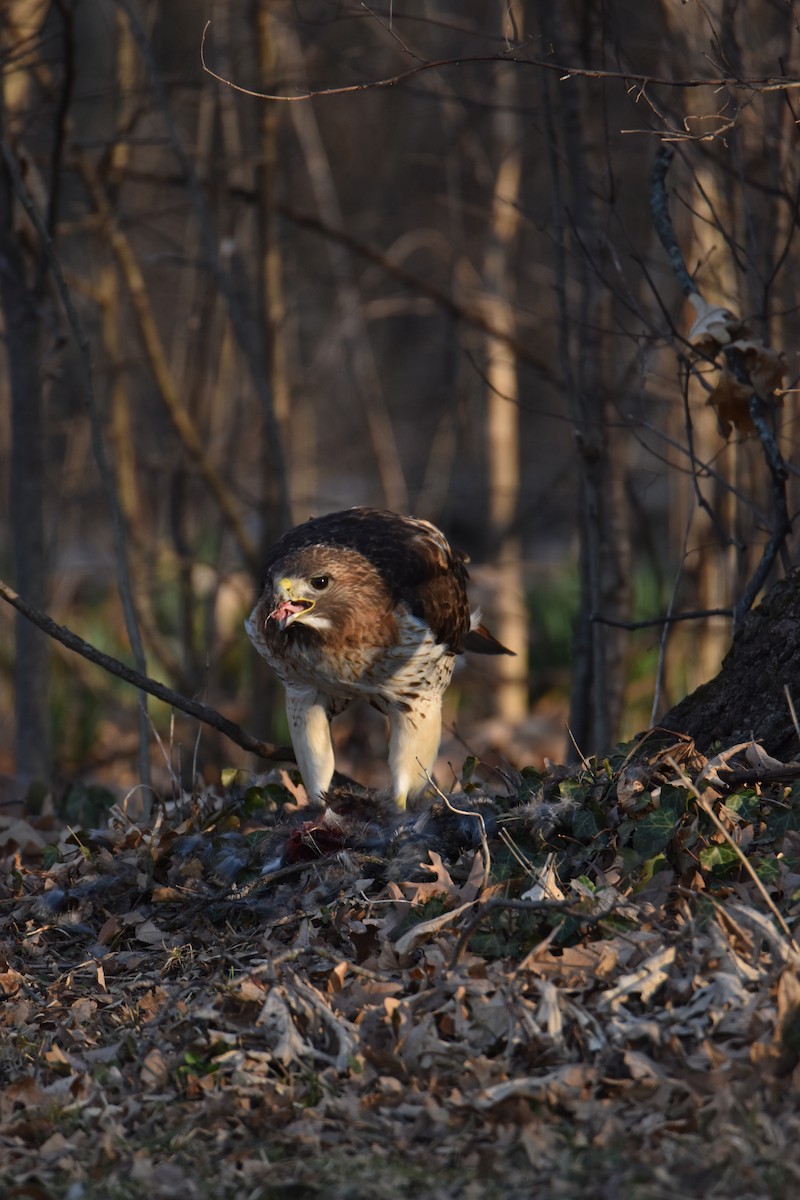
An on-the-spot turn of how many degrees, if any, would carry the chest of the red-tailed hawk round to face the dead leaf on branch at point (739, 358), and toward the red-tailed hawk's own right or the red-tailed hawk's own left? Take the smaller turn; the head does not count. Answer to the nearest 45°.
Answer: approximately 135° to the red-tailed hawk's own left

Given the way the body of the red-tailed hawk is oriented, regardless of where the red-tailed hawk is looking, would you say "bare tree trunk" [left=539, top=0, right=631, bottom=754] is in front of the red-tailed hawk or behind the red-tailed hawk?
behind

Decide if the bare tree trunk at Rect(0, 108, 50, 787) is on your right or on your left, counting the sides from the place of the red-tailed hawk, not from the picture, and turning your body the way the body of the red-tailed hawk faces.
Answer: on your right

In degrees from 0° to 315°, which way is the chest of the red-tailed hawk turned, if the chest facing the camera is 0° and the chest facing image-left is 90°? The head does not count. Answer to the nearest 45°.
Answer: approximately 45°

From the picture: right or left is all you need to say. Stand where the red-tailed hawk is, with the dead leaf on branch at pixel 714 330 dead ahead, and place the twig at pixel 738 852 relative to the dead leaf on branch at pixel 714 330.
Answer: right

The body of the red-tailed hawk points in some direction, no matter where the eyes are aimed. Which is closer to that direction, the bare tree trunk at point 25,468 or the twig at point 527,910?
the twig

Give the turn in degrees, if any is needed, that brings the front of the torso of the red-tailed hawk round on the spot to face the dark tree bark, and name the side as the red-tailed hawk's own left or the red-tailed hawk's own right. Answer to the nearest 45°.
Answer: approximately 90° to the red-tailed hawk's own left

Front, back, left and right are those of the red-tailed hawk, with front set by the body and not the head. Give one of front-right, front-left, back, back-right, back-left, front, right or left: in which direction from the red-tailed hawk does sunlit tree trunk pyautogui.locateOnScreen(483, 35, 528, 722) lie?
back-right

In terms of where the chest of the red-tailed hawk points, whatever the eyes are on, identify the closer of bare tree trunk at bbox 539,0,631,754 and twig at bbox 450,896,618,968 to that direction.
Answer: the twig

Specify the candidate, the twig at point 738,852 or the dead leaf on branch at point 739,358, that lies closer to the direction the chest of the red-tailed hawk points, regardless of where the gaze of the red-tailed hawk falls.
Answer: the twig

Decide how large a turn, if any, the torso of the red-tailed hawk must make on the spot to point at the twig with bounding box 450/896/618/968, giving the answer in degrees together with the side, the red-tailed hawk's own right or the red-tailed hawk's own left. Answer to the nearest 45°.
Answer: approximately 45° to the red-tailed hawk's own left

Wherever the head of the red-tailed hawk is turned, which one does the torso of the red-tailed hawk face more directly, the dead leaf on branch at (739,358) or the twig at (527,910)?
the twig
